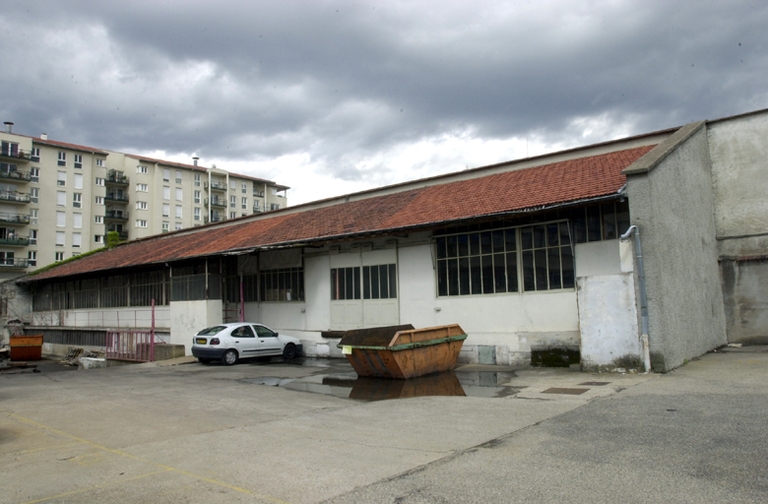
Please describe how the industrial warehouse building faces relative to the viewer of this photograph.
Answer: facing the viewer and to the left of the viewer

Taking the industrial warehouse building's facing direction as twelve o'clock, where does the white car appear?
The white car is roughly at 2 o'clock from the industrial warehouse building.

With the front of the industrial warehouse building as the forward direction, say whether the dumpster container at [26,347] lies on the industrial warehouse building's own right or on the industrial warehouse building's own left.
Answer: on the industrial warehouse building's own right
